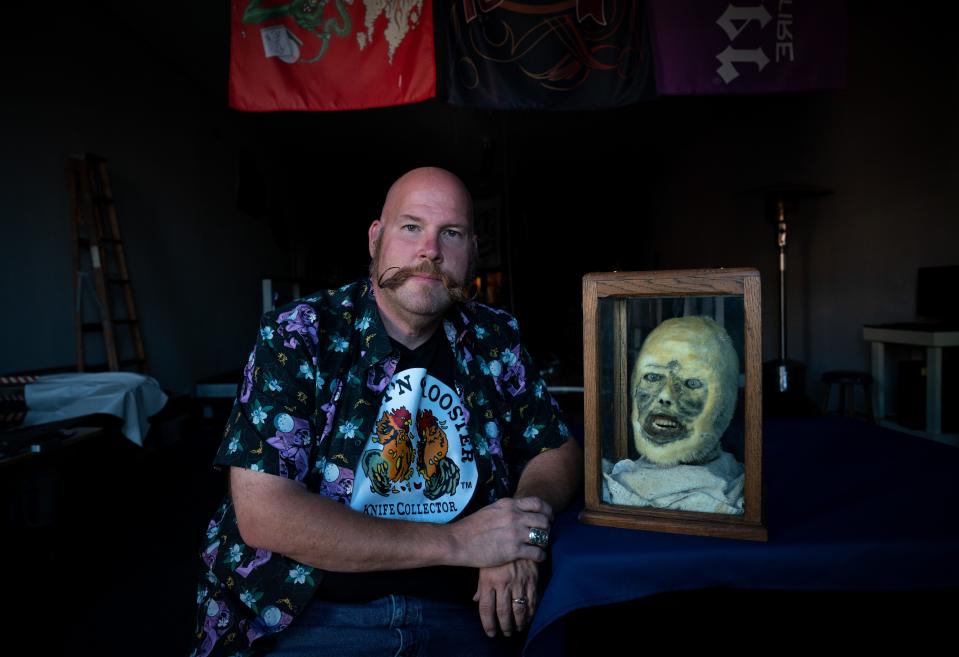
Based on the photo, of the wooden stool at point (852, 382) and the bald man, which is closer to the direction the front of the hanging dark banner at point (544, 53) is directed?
the bald man

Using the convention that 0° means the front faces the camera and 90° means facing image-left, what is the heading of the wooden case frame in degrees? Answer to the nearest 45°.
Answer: approximately 45°

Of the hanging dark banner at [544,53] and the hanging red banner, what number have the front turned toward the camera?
2

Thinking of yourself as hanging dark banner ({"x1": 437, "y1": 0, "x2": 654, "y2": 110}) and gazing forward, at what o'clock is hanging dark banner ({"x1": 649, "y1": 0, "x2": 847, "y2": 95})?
hanging dark banner ({"x1": 649, "y1": 0, "x2": 847, "y2": 95}) is roughly at 9 o'clock from hanging dark banner ({"x1": 437, "y1": 0, "x2": 654, "y2": 110}).

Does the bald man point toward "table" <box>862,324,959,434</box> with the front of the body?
no

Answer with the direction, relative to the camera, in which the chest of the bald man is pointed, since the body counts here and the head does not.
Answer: toward the camera

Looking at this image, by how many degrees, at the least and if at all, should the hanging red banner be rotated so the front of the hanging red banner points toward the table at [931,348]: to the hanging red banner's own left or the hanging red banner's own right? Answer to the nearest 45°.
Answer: approximately 90° to the hanging red banner's own left

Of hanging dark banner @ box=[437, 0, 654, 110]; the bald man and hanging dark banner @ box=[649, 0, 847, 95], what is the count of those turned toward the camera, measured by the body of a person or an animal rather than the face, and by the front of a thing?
3

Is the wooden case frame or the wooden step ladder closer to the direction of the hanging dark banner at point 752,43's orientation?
the wooden case frame

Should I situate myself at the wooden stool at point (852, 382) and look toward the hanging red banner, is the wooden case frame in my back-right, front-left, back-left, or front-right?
front-left

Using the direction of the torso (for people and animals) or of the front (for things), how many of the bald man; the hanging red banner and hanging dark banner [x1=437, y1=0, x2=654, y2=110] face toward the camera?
3

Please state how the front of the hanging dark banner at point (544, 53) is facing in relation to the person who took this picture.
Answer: facing the viewer

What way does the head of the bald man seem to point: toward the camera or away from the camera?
toward the camera

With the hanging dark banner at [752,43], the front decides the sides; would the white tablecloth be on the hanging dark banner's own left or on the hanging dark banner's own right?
on the hanging dark banner's own right

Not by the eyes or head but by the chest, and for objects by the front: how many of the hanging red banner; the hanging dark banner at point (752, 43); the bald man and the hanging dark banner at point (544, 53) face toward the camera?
4

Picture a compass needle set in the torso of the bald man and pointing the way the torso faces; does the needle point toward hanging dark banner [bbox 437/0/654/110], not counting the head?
no

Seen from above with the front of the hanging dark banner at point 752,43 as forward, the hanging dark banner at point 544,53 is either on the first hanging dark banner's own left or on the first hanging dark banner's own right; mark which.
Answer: on the first hanging dark banner's own right
